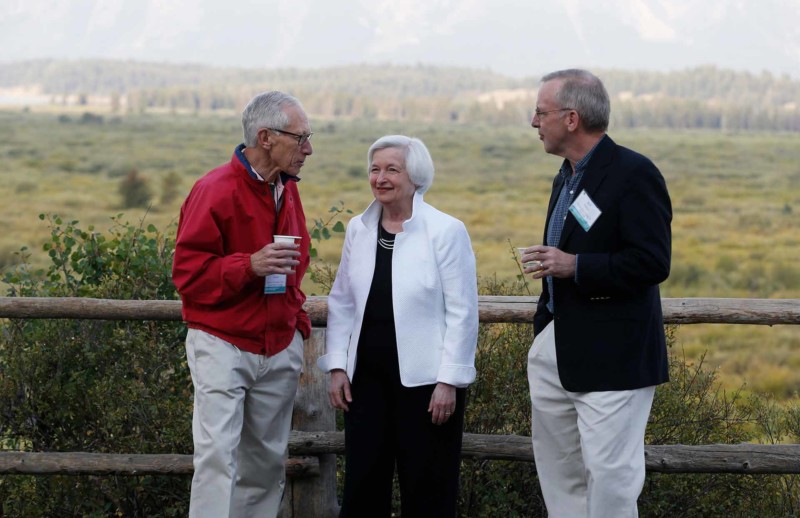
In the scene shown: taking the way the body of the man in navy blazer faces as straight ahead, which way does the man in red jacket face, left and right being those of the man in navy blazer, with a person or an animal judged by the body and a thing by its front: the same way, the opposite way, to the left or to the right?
to the left

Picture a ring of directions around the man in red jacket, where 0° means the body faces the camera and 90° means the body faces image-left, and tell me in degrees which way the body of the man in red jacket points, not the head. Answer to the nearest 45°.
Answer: approximately 315°

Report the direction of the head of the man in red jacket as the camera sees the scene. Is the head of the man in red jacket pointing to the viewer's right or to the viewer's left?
to the viewer's right

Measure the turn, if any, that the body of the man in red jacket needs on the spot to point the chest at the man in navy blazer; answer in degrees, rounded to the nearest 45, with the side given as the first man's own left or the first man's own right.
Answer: approximately 45° to the first man's own left

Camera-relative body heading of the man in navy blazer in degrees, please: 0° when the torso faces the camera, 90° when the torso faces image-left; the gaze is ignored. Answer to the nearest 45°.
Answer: approximately 45°

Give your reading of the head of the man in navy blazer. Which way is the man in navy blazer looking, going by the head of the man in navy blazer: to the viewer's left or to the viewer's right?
to the viewer's left

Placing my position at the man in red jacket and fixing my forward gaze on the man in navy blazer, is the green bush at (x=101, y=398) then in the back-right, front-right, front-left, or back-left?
back-left
